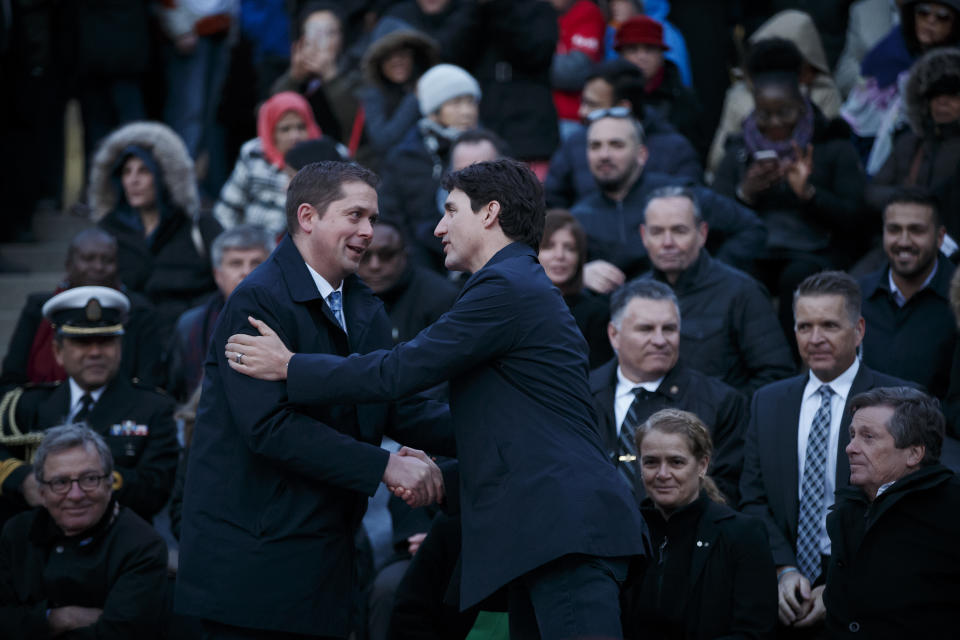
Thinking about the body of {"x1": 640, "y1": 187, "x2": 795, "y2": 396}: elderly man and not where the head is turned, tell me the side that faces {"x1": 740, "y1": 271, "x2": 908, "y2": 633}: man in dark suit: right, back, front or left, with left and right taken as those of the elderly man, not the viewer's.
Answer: left

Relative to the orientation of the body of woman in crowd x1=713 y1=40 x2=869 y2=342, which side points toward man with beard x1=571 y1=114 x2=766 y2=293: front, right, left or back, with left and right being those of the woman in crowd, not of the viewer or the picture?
right

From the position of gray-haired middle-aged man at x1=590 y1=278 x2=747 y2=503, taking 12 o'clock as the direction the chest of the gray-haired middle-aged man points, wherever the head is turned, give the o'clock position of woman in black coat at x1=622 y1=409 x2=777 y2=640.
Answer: The woman in black coat is roughly at 10 o'clock from the gray-haired middle-aged man.

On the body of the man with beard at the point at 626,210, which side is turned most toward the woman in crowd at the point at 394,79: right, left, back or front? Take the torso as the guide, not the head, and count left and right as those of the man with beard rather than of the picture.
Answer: right

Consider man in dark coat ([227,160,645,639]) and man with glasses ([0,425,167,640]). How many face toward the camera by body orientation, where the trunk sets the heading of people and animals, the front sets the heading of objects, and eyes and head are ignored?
1

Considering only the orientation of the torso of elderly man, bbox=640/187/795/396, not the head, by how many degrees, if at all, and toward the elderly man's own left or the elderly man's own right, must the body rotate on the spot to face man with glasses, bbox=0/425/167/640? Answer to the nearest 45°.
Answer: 0° — they already face them

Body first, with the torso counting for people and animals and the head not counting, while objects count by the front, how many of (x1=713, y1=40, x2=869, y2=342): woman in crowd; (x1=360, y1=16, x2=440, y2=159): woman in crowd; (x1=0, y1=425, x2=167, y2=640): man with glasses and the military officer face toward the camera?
4

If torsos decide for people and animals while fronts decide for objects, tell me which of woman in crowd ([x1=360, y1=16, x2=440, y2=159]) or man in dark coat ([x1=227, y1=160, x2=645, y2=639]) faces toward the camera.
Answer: the woman in crowd

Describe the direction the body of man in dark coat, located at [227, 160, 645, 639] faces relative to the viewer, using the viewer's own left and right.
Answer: facing to the left of the viewer

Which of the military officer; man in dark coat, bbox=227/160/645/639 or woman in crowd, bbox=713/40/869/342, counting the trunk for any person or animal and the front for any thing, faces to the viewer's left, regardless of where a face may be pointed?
the man in dark coat

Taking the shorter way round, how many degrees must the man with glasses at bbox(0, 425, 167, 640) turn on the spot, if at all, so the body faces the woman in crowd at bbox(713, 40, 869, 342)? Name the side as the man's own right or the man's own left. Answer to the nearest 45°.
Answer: approximately 90° to the man's own left

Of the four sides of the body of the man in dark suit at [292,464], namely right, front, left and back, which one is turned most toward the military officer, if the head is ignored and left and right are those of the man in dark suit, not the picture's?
back

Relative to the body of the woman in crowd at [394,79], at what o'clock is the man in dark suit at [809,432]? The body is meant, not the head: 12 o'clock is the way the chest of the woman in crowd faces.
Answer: The man in dark suit is roughly at 11 o'clock from the woman in crowd.

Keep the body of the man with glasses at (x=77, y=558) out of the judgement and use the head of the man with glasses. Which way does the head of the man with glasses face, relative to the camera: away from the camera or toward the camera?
toward the camera

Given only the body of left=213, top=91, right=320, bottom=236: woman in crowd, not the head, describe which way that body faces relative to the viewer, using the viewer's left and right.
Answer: facing the viewer and to the right of the viewer

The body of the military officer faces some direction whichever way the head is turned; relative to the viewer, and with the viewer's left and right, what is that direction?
facing the viewer

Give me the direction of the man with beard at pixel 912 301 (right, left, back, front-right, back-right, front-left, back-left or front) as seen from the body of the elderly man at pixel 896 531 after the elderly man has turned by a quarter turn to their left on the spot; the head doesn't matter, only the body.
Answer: back-left

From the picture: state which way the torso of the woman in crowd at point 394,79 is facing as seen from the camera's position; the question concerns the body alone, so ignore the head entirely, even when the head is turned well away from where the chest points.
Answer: toward the camera

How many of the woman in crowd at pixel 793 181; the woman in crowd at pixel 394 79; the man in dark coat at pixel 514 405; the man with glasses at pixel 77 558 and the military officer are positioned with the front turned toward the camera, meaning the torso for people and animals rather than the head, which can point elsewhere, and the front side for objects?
4
